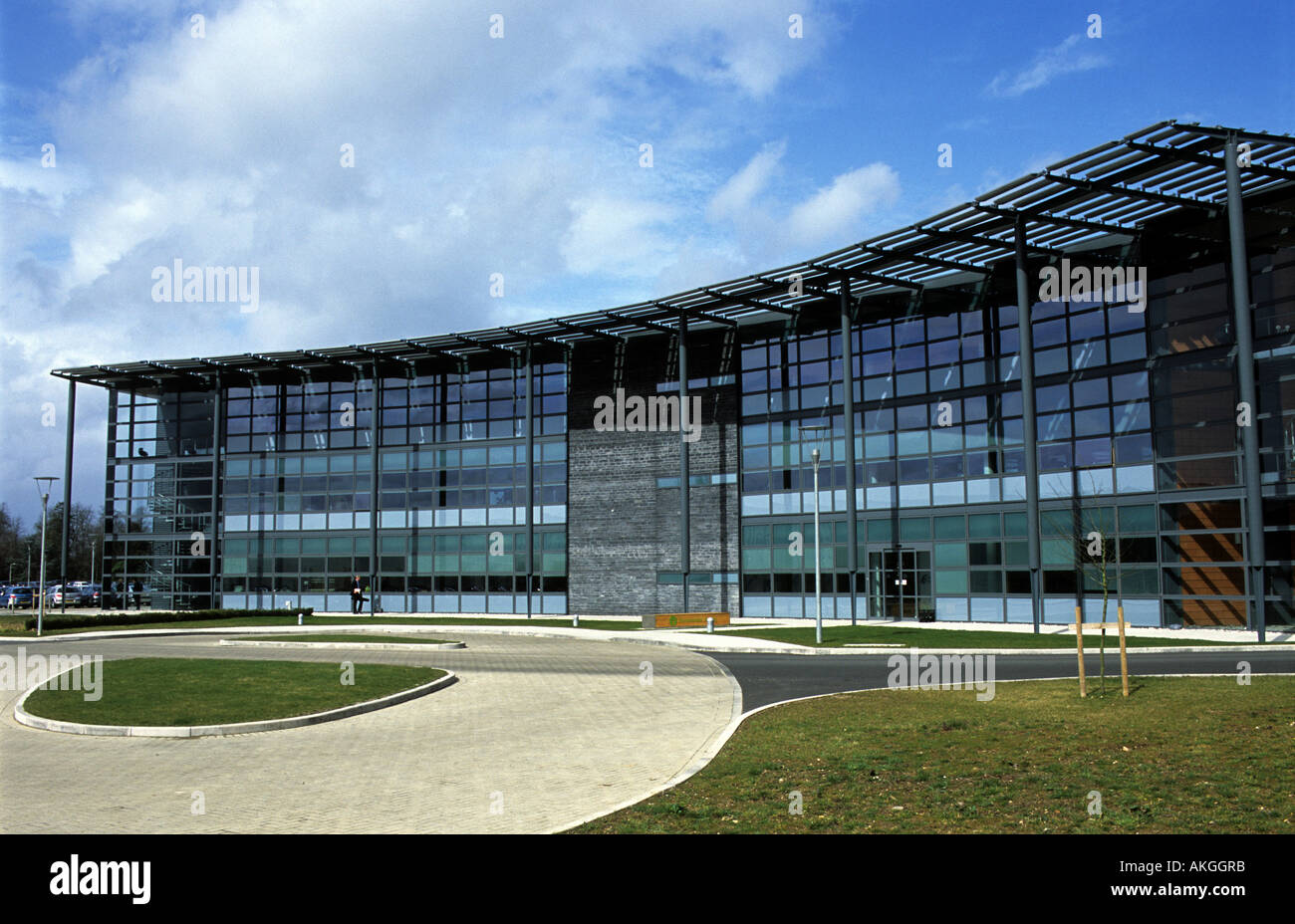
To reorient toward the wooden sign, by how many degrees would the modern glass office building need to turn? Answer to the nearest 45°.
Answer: approximately 45° to its right

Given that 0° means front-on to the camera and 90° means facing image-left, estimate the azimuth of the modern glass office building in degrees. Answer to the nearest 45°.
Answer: approximately 45°
